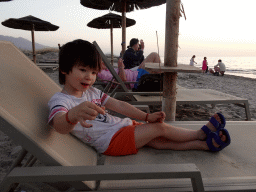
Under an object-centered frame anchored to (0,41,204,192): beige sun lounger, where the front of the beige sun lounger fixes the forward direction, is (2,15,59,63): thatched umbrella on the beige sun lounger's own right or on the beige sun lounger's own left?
on the beige sun lounger's own left

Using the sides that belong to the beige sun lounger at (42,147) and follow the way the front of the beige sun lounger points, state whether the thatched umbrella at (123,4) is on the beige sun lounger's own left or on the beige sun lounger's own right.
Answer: on the beige sun lounger's own left

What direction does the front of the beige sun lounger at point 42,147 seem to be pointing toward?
to the viewer's right
